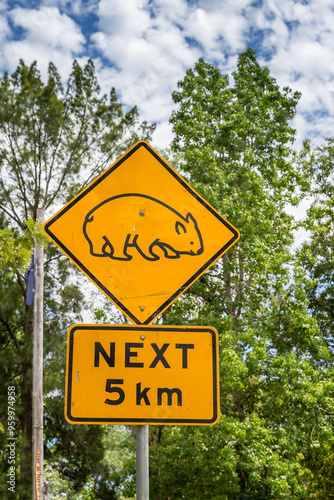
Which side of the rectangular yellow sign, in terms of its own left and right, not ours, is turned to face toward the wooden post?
back

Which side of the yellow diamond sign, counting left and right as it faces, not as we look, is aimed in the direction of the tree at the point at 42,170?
back

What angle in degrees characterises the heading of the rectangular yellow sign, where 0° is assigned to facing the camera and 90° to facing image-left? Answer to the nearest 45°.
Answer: approximately 0°

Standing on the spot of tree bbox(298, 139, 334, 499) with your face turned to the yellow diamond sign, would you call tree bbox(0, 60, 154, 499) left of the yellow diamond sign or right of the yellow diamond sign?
right

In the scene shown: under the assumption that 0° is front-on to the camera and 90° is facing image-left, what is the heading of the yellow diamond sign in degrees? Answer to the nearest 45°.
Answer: approximately 0°

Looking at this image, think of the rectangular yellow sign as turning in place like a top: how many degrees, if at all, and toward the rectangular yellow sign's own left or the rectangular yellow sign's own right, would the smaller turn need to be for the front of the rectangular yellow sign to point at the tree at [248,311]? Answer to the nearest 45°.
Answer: approximately 180°

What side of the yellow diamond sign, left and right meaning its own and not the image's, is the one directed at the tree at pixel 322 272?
back

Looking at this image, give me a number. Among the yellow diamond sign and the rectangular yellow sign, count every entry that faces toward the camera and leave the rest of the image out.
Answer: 2

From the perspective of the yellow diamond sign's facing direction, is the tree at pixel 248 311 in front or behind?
behind
